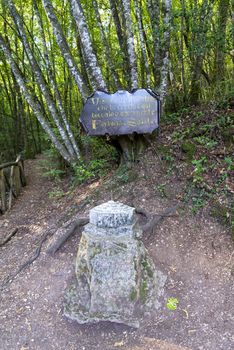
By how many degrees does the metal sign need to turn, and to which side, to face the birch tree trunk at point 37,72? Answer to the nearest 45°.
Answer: approximately 135° to its right

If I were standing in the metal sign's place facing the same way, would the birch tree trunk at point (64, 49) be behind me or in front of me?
behind

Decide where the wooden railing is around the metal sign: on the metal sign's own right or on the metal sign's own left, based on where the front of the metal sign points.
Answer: on the metal sign's own right

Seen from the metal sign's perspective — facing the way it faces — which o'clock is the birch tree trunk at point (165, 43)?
The birch tree trunk is roughly at 7 o'clock from the metal sign.

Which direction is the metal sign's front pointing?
toward the camera
